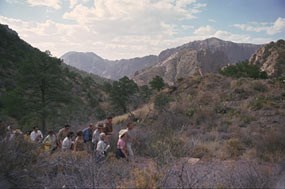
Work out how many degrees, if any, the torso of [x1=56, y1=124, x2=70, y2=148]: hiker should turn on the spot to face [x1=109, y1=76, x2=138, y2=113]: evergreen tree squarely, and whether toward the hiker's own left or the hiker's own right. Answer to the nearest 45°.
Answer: approximately 90° to the hiker's own left

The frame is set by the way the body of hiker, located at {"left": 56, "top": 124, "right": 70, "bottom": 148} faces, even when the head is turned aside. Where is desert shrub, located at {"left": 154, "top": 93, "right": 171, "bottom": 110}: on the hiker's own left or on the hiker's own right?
on the hiker's own left
